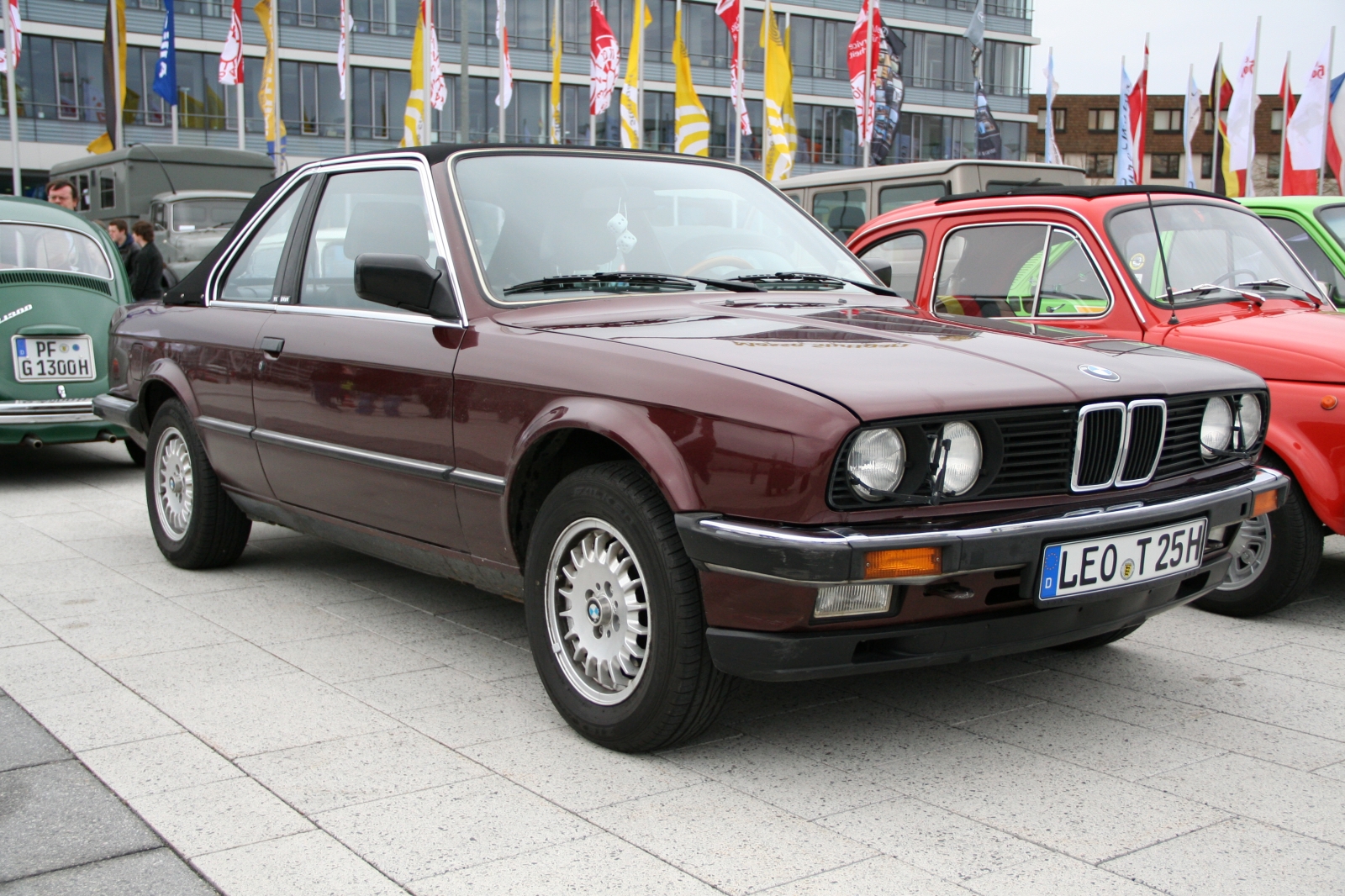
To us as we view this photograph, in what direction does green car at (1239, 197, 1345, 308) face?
facing the viewer and to the right of the viewer

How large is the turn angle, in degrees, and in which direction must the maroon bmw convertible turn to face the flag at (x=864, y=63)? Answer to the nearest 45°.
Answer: approximately 135° to its left

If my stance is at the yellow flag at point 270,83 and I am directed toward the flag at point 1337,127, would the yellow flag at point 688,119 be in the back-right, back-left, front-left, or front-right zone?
front-right

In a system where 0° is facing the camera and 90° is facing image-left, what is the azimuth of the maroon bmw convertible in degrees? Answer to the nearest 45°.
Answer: approximately 315°

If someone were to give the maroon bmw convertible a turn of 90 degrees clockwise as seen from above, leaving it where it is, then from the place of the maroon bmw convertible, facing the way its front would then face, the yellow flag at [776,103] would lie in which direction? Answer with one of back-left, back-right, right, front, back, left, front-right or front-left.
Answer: back-right

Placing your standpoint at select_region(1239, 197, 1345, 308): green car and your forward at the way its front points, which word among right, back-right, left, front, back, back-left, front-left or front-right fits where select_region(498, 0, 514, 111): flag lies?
back

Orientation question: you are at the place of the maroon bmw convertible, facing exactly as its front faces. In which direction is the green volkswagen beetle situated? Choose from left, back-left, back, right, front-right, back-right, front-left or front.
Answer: back

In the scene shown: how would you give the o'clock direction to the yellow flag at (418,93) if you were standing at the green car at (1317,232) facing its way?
The yellow flag is roughly at 6 o'clock from the green car.

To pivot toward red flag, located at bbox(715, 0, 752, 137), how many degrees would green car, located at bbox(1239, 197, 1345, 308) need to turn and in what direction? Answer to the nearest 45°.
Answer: approximately 180°

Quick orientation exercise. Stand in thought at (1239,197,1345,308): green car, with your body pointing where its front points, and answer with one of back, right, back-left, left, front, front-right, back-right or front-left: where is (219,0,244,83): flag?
back

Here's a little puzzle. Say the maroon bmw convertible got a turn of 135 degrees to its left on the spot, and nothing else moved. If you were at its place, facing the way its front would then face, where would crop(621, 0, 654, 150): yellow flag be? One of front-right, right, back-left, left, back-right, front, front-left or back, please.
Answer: front

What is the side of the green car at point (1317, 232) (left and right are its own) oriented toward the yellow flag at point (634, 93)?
back

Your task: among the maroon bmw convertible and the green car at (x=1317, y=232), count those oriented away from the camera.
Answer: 0

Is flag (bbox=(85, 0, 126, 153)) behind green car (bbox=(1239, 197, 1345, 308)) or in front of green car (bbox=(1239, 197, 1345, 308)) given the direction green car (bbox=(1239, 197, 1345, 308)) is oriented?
behind
